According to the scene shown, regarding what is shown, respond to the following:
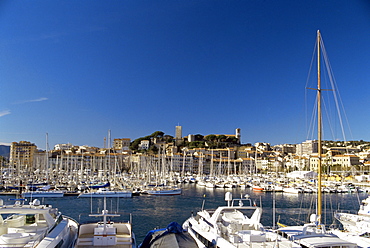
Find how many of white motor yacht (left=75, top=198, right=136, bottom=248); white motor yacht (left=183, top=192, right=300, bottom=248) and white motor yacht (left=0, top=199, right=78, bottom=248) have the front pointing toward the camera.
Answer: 0

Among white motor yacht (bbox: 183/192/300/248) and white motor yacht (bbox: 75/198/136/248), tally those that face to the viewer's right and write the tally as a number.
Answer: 0

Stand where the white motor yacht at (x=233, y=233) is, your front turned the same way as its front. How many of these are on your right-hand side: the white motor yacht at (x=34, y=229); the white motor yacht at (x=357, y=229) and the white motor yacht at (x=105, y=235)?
1

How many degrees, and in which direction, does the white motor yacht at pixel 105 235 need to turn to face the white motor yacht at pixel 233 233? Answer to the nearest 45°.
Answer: approximately 90° to its right

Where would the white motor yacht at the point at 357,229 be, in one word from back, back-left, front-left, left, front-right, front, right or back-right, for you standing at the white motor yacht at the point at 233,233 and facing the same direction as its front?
right

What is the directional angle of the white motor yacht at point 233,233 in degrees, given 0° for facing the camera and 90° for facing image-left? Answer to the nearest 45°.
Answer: approximately 135°

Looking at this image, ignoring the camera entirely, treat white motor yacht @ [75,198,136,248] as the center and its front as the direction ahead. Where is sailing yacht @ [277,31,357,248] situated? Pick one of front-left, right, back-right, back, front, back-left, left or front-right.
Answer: right

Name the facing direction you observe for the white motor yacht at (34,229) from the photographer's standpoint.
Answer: facing away from the viewer and to the right of the viewer

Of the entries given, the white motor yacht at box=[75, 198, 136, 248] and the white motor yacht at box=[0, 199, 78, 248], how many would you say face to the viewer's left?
0

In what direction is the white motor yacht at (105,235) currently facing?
away from the camera

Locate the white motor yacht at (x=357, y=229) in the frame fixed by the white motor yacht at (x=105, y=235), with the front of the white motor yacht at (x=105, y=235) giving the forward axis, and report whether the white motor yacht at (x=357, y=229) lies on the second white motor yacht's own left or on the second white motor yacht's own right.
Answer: on the second white motor yacht's own right
